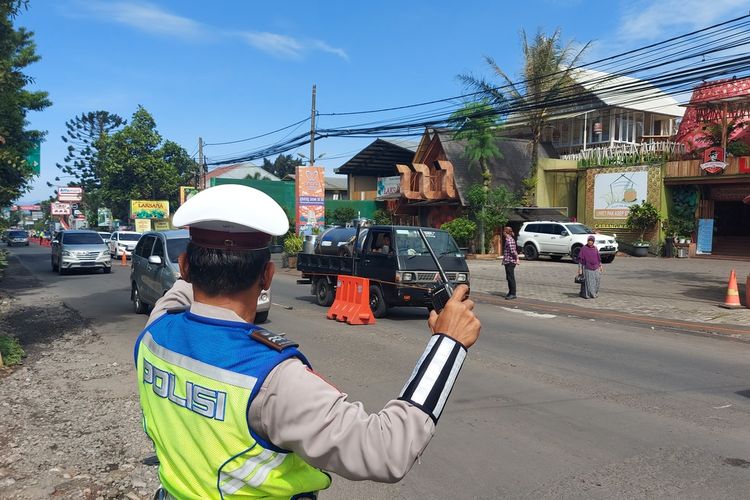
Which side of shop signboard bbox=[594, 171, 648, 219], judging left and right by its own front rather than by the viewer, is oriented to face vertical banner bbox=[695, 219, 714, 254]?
left

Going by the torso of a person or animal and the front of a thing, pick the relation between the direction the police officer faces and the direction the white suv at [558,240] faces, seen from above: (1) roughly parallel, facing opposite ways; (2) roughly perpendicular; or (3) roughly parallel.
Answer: roughly perpendicular

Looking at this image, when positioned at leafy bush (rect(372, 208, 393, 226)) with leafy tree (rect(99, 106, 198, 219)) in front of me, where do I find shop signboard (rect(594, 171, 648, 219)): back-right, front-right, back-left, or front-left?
back-right

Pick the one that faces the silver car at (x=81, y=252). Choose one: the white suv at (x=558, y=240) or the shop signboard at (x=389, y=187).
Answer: the shop signboard

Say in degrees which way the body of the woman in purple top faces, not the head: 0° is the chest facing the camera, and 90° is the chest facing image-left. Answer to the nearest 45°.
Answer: approximately 0°

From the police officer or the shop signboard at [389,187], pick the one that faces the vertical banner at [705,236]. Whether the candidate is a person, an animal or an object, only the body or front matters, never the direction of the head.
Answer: the police officer

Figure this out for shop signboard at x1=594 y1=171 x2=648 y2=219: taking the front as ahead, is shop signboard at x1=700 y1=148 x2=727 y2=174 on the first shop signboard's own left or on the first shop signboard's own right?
on the first shop signboard's own left

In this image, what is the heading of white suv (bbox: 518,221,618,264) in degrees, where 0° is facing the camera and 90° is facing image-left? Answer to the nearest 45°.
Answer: approximately 315°

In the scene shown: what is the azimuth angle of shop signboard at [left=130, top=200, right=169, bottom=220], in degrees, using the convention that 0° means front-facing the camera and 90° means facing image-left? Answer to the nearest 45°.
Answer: approximately 0°
